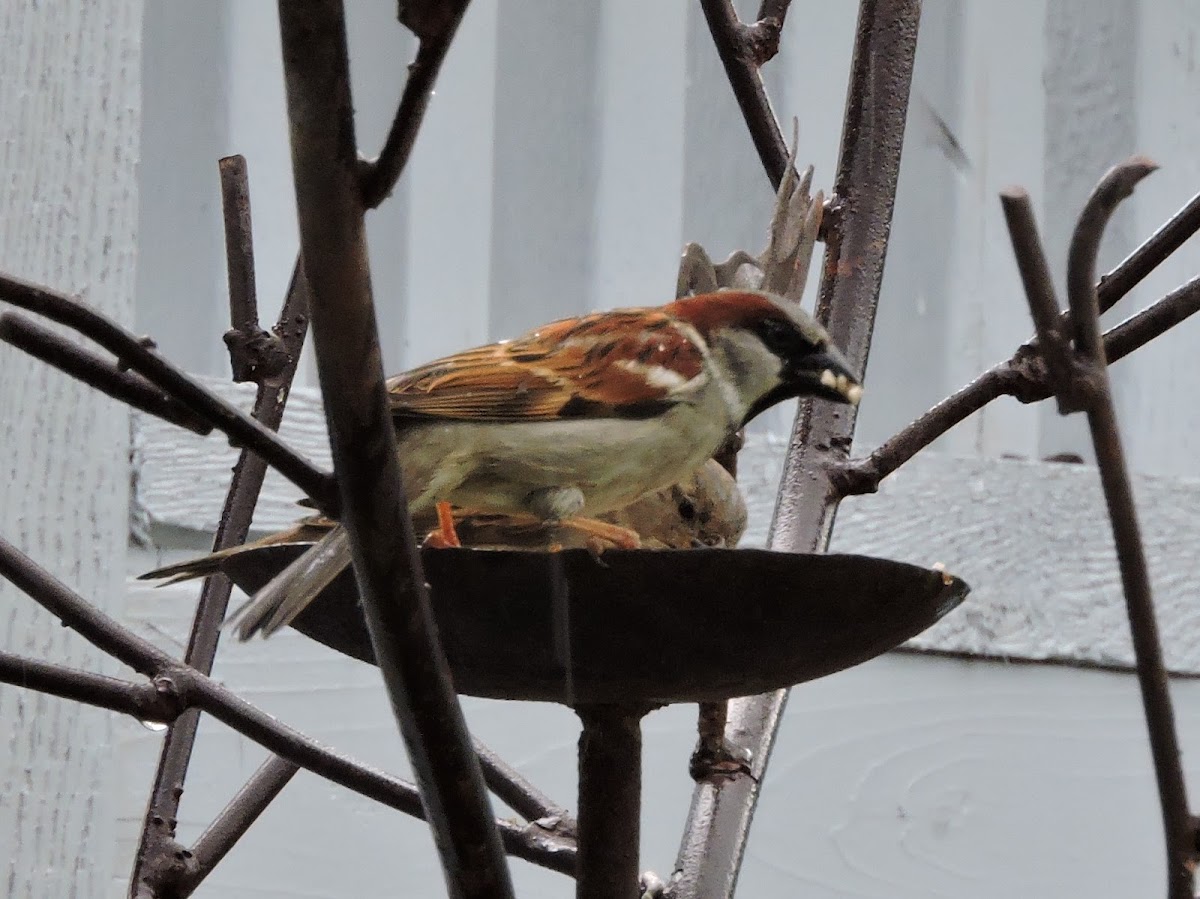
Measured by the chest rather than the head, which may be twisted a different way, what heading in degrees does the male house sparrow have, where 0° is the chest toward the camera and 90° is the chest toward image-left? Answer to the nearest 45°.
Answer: approximately 270°
